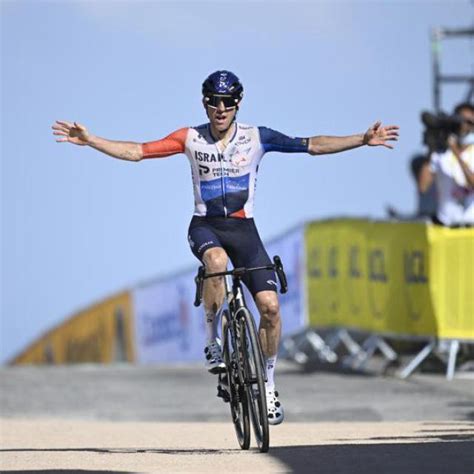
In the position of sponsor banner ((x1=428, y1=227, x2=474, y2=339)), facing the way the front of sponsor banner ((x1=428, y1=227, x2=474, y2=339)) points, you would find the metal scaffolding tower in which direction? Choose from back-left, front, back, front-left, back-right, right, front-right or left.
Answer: back

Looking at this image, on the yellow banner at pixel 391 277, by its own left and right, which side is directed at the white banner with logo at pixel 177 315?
right

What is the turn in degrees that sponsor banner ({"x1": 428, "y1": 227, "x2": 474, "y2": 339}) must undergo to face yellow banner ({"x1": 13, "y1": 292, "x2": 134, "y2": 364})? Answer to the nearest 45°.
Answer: approximately 135° to its right

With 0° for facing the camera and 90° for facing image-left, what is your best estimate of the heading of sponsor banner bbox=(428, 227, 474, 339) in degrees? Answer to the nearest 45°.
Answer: approximately 0°

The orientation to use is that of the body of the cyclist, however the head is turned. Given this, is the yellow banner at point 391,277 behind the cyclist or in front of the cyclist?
behind

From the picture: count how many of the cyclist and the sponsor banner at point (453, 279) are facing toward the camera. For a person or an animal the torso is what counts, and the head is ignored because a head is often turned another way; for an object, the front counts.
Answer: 2

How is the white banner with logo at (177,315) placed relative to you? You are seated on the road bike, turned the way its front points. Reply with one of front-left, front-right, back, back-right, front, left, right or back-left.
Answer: back

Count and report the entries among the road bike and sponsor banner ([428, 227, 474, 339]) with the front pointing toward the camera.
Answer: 2

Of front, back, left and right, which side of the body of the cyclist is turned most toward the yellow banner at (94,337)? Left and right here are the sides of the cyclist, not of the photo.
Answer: back
